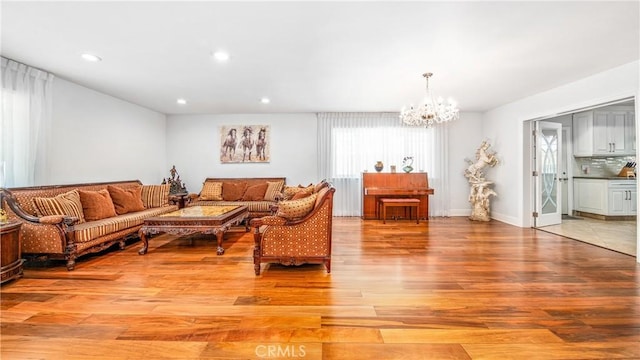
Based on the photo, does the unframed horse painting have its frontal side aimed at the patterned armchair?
yes

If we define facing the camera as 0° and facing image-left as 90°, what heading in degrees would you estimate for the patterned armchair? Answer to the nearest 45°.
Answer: approximately 90°

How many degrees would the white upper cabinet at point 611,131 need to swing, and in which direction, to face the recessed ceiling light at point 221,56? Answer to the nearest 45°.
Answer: approximately 45° to its right

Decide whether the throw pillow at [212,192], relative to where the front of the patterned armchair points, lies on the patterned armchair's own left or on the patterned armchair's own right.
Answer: on the patterned armchair's own right

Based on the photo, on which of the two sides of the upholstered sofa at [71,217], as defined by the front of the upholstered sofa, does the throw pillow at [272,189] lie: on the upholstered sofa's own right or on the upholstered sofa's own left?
on the upholstered sofa's own left
